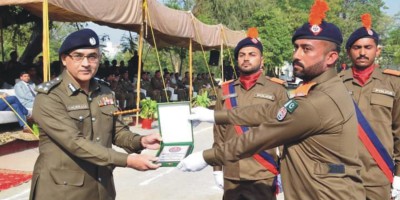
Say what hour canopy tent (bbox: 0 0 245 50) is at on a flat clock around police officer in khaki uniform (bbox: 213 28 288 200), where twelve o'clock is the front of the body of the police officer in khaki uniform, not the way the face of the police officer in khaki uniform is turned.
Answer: The canopy tent is roughly at 5 o'clock from the police officer in khaki uniform.

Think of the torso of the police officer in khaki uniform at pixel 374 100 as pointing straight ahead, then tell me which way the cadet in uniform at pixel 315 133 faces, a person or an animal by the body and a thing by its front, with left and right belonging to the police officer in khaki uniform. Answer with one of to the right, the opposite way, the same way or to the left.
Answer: to the right

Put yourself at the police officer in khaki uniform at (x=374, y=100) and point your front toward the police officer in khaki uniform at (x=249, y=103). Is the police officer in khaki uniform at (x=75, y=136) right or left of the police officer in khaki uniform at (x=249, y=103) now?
left

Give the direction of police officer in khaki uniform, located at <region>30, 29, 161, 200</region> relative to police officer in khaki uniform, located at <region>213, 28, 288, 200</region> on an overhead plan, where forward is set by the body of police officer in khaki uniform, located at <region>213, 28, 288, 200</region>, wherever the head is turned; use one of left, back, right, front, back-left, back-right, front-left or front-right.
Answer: front-right

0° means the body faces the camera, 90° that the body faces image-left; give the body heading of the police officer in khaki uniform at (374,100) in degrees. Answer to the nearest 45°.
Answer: approximately 0°

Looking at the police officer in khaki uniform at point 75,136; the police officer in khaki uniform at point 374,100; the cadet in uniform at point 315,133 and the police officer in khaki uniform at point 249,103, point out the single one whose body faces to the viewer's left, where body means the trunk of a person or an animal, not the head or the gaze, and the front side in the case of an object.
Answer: the cadet in uniform

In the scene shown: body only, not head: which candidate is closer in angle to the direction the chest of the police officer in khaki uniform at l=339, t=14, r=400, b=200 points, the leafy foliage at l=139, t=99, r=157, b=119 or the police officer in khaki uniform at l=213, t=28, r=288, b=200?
the police officer in khaki uniform

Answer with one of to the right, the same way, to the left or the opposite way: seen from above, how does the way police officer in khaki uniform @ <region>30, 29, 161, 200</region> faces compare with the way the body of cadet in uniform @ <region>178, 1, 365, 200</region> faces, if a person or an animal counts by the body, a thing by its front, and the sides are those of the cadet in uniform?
the opposite way

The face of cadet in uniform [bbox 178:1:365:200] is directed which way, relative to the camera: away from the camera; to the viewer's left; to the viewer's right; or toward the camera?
to the viewer's left

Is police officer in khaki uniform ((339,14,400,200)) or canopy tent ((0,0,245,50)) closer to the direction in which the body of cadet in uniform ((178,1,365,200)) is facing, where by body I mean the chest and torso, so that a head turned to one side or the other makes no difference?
the canopy tent

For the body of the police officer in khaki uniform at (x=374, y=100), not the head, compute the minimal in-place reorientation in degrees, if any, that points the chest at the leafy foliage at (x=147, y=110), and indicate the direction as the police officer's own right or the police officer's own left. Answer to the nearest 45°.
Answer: approximately 135° to the police officer's own right

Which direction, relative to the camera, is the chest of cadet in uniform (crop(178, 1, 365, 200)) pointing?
to the viewer's left
